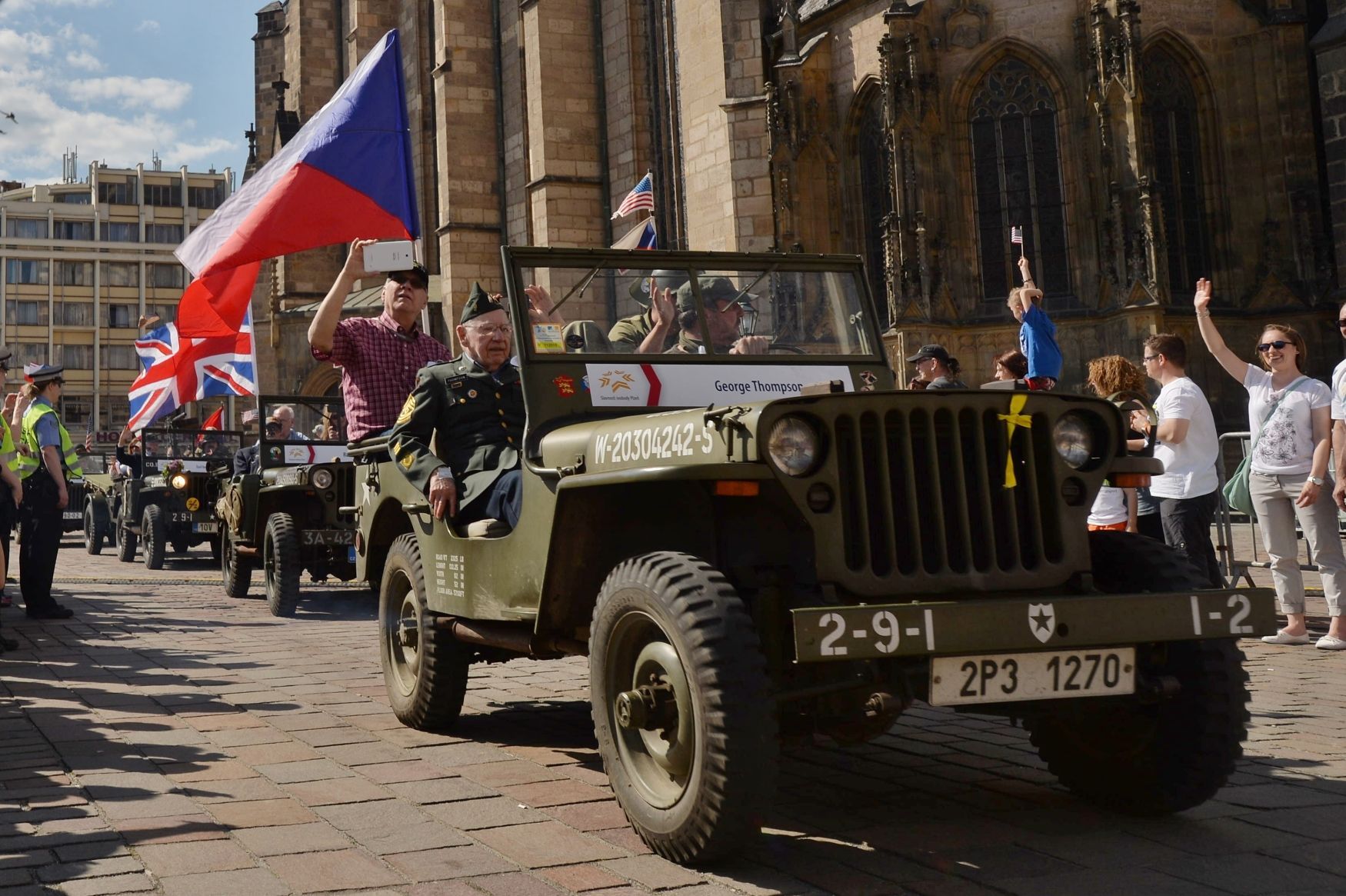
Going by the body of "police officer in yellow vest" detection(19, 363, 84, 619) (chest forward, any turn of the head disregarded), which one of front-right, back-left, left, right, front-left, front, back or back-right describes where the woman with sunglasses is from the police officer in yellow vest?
front-right

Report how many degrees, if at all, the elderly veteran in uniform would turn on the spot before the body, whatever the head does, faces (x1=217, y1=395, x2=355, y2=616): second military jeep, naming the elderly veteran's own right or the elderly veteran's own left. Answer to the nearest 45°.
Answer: approximately 135° to the elderly veteran's own left

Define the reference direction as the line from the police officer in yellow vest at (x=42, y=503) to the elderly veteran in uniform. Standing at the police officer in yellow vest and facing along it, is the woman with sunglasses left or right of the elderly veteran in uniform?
left

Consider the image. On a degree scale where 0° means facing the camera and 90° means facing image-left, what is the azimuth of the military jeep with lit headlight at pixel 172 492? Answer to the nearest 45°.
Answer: approximately 315°

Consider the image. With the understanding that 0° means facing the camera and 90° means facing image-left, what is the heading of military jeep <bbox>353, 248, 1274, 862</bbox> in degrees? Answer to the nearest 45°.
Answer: approximately 315°

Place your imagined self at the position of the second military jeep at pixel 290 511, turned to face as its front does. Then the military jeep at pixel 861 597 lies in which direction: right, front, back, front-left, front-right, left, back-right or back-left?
front-right

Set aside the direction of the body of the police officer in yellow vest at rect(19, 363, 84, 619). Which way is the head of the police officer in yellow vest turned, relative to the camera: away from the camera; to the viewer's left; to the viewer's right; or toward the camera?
to the viewer's right

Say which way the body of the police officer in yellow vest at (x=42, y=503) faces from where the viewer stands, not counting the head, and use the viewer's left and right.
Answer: facing to the right of the viewer

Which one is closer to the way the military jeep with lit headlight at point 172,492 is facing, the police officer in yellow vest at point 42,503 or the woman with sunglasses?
the woman with sunglasses

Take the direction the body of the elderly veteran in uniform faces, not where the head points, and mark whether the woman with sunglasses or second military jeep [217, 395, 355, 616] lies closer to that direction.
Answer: the woman with sunglasses
